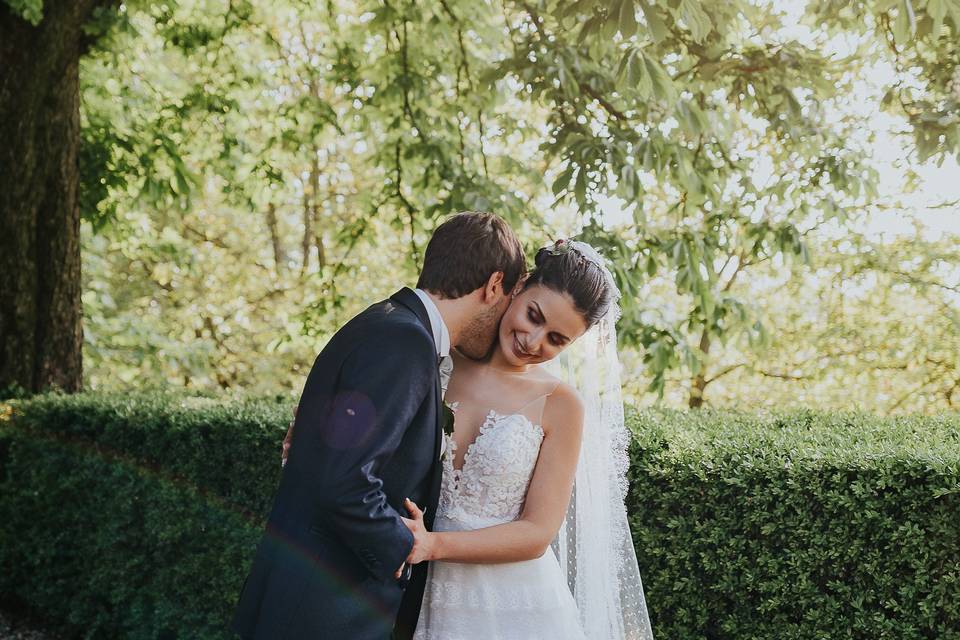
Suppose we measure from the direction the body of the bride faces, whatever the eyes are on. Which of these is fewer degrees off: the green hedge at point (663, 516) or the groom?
the groom

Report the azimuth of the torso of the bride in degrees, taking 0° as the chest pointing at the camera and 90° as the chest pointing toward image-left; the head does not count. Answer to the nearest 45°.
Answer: approximately 45°

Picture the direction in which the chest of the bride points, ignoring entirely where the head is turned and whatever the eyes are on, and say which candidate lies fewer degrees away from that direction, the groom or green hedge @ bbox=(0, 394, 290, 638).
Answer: the groom

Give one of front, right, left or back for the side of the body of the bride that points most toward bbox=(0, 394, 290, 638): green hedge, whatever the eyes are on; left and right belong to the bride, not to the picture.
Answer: right

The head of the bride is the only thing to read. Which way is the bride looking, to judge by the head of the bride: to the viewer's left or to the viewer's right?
to the viewer's left

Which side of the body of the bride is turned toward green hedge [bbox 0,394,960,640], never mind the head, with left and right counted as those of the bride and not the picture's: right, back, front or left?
back
